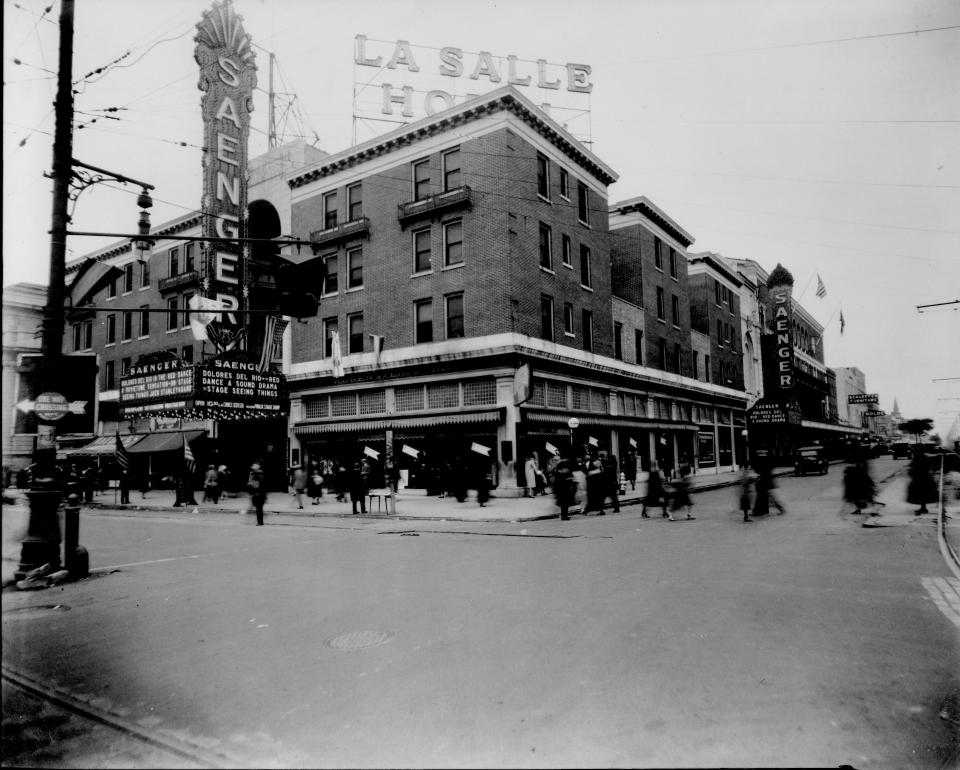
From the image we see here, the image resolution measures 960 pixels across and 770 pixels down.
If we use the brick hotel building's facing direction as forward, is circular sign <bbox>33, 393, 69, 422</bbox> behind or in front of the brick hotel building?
in front

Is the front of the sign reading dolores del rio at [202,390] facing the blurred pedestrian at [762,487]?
no

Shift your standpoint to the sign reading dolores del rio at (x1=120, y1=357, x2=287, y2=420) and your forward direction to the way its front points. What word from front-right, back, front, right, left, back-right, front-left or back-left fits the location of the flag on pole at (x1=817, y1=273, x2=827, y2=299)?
left

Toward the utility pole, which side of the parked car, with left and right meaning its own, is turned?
front

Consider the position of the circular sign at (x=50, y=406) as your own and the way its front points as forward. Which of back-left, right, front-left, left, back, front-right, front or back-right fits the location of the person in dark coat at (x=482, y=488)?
back-left

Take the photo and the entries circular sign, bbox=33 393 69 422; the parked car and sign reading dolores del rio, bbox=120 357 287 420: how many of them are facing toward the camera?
3

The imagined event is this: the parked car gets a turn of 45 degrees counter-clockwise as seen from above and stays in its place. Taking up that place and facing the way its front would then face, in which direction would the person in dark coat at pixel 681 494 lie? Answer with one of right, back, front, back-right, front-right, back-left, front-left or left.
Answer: front-right

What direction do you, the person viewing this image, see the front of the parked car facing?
facing the viewer

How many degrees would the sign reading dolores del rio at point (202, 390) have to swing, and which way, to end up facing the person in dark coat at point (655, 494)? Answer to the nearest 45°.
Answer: approximately 45° to its left
